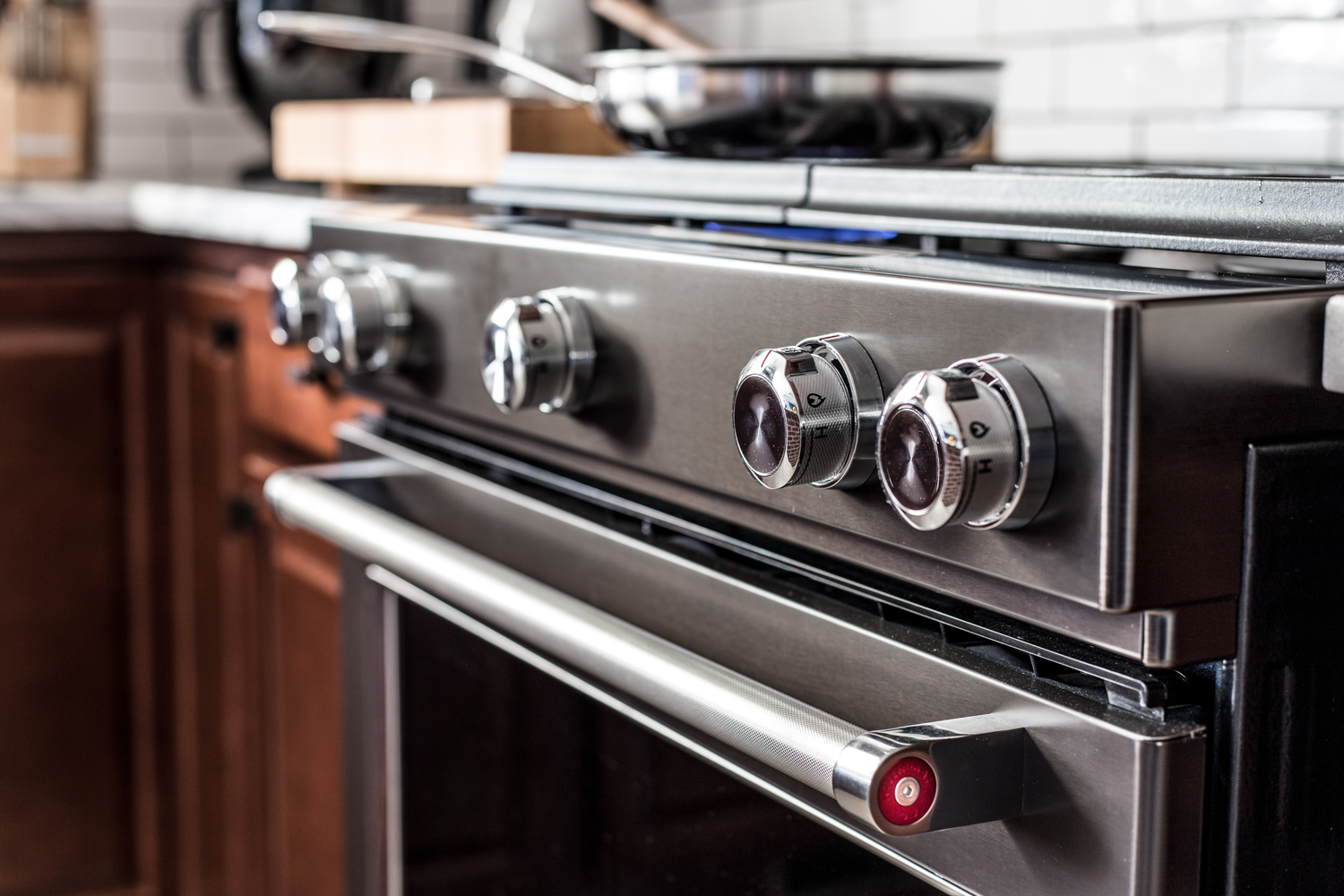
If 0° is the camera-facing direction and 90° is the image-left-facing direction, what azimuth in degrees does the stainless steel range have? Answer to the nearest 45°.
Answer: approximately 45°

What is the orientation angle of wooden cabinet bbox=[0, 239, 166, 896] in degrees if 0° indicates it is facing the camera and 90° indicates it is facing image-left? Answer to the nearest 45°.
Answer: approximately 0°

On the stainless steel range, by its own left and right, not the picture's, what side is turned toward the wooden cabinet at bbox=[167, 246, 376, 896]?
right

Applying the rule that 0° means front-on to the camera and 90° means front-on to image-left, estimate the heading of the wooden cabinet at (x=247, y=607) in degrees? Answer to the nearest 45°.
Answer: approximately 45°
